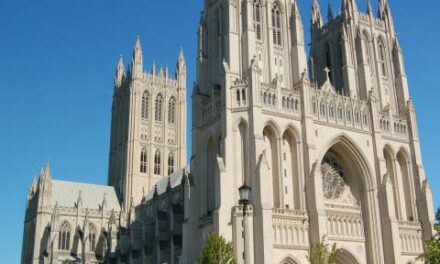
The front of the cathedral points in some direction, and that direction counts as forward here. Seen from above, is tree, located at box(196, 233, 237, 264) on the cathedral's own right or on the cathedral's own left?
on the cathedral's own right
